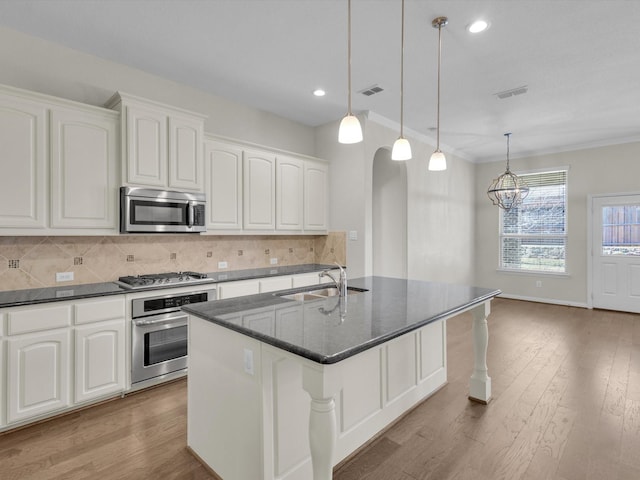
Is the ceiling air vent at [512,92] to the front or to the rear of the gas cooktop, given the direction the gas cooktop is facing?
to the front

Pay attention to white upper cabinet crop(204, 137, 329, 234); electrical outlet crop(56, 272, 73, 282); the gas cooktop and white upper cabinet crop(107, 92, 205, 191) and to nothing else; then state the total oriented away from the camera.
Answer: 0

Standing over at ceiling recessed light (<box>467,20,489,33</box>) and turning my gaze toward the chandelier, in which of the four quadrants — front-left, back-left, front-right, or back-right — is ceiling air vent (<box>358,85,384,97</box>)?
front-left

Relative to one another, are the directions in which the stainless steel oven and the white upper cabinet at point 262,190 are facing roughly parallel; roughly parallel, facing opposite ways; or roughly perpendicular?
roughly parallel

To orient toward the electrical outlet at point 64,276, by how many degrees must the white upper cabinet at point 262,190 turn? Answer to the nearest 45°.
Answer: approximately 90° to its right

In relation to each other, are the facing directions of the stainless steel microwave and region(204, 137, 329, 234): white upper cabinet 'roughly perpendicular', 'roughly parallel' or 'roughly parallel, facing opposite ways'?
roughly parallel

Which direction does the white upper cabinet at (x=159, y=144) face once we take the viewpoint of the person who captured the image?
facing the viewer and to the right of the viewer

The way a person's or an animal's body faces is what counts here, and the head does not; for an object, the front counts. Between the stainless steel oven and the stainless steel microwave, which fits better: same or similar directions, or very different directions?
same or similar directions

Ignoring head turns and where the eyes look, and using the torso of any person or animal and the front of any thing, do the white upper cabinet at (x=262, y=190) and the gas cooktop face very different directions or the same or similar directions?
same or similar directions

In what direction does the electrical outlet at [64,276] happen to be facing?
toward the camera

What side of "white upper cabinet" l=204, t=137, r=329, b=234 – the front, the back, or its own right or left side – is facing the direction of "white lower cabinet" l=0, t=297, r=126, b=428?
right
